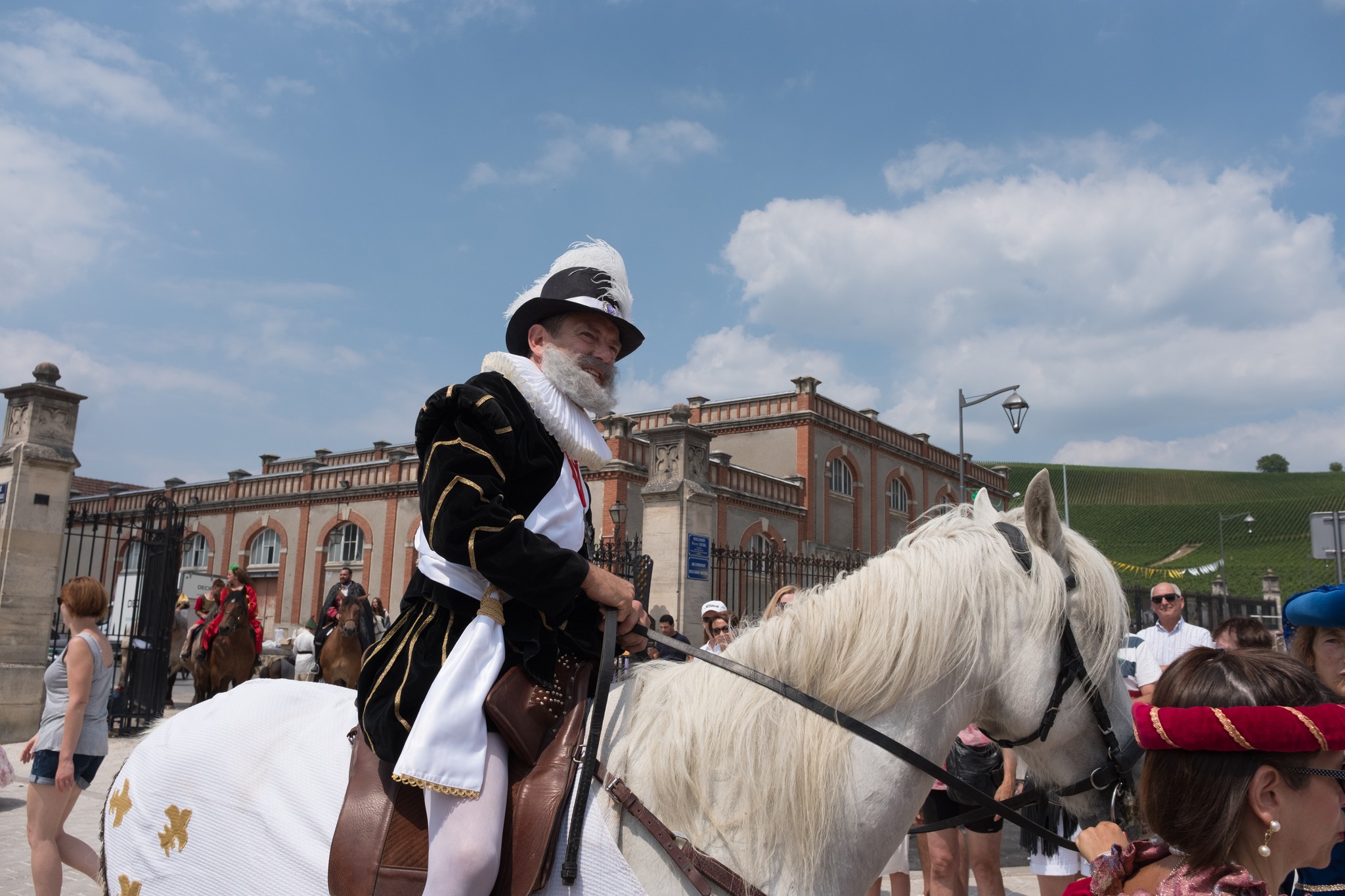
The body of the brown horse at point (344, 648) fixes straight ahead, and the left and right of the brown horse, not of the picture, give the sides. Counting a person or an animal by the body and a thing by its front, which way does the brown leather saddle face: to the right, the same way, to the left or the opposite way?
to the left

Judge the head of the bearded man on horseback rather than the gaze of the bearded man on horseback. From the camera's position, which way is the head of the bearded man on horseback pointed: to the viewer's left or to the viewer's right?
to the viewer's right

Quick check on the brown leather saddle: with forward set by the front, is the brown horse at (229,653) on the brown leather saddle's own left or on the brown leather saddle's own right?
on the brown leather saddle's own left

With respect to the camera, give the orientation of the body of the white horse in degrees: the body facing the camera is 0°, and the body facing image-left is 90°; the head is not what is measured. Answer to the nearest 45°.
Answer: approximately 270°

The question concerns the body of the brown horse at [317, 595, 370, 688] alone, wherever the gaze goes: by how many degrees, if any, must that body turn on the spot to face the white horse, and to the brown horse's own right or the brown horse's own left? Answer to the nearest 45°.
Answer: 0° — it already faces it

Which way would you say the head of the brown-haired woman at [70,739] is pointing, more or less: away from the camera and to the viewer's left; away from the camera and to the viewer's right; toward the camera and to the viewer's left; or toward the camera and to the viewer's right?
away from the camera and to the viewer's left

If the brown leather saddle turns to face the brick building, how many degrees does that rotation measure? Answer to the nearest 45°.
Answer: approximately 90° to its left

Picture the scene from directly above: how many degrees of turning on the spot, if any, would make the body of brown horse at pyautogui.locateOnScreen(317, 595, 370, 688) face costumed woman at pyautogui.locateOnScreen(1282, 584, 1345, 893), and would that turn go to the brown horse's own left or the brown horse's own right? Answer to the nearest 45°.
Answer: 0° — it already faces them

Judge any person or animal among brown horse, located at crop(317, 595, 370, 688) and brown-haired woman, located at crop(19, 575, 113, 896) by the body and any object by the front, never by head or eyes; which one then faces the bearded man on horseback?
the brown horse

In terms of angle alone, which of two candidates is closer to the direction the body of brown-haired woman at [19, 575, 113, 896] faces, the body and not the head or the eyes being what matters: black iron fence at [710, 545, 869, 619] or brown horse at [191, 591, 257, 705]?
the brown horse

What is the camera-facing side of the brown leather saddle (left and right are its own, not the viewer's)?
right
